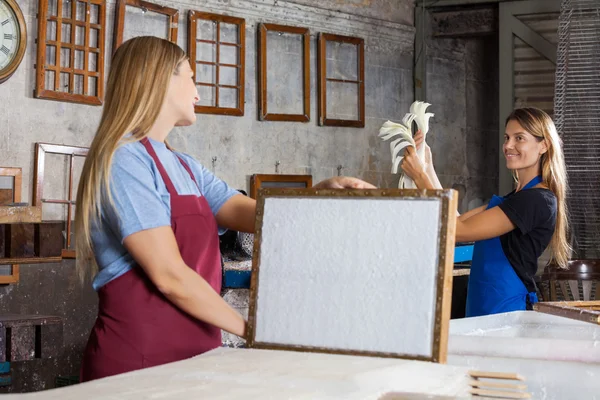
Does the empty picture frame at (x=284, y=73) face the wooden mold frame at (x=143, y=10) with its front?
no

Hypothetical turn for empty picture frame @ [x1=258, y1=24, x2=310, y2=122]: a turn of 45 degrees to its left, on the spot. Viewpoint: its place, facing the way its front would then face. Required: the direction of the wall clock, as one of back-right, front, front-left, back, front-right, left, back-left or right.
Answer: back-right

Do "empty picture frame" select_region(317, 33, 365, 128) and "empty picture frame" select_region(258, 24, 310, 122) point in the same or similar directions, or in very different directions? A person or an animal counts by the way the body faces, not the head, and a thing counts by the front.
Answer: same or similar directions

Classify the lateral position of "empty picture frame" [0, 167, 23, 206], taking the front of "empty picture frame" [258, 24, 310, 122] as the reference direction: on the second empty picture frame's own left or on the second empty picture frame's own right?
on the second empty picture frame's own right

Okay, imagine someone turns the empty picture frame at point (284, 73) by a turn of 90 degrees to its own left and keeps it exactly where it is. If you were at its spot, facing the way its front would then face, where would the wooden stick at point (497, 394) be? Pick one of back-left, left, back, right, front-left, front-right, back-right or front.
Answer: back-right

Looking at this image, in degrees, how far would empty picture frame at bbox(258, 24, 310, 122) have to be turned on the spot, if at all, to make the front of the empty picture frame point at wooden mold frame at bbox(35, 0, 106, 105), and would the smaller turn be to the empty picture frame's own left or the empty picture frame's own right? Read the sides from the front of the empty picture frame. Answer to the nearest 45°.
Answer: approximately 90° to the empty picture frame's own right

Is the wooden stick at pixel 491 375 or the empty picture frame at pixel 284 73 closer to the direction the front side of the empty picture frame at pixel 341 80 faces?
the wooden stick

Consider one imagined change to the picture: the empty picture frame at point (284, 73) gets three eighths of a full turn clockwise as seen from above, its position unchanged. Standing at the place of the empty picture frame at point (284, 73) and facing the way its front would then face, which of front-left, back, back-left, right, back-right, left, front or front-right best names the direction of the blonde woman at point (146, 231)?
left

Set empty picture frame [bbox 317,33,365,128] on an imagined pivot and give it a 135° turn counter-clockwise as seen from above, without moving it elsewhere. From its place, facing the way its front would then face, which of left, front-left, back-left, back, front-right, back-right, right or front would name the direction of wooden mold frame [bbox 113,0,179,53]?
back-left

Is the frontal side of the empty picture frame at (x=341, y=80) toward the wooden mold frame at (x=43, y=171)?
no

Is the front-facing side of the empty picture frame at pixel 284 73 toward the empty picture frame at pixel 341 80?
no

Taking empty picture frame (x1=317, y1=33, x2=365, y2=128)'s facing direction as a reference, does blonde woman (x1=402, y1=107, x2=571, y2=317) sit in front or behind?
in front

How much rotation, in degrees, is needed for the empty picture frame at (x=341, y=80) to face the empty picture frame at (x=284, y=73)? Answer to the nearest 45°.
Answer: approximately 90° to its right

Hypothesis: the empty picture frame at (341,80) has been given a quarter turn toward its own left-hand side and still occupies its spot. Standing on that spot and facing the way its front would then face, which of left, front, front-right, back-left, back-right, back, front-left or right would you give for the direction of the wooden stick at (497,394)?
back-right

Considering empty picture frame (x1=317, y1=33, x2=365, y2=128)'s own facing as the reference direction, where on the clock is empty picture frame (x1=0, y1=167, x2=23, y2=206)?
empty picture frame (x1=0, y1=167, x2=23, y2=206) is roughly at 3 o'clock from empty picture frame (x1=317, y1=33, x2=365, y2=128).

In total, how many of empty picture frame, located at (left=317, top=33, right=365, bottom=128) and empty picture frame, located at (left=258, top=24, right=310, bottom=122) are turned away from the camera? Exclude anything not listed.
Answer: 0

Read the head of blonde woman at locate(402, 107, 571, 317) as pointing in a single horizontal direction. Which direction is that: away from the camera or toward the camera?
toward the camera
